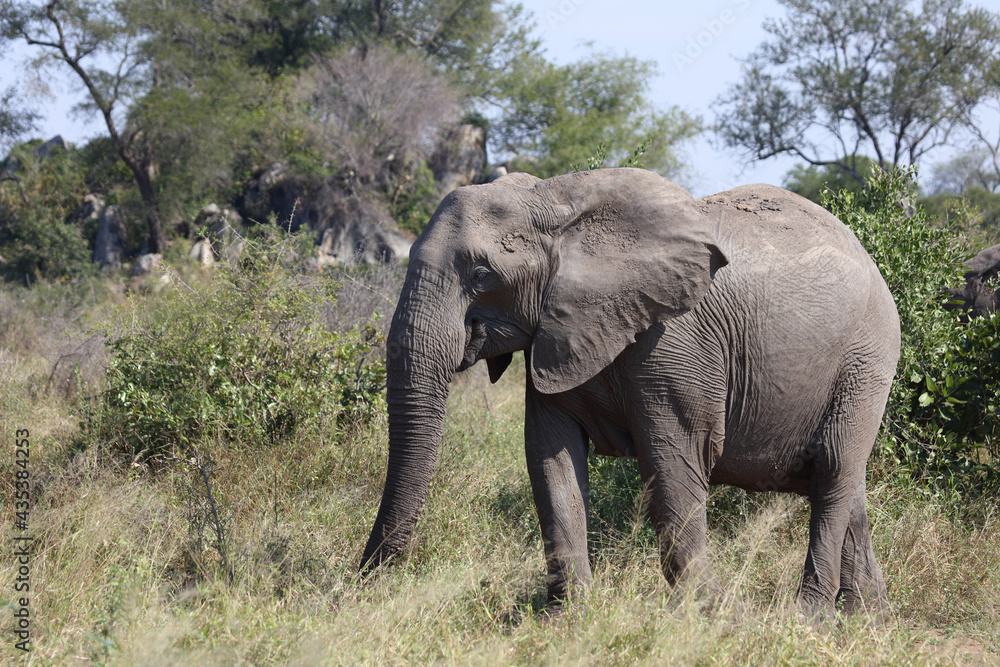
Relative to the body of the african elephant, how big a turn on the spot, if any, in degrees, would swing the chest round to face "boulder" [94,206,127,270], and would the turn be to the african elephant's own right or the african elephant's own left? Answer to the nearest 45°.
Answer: approximately 45° to the african elephant's own right

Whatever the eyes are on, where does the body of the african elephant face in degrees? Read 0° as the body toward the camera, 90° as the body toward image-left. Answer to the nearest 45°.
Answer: approximately 90°

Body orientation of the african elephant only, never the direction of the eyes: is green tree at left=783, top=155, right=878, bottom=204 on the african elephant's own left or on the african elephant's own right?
on the african elephant's own right

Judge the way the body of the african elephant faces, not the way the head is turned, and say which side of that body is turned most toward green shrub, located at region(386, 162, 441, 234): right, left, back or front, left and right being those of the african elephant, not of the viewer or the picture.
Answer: right

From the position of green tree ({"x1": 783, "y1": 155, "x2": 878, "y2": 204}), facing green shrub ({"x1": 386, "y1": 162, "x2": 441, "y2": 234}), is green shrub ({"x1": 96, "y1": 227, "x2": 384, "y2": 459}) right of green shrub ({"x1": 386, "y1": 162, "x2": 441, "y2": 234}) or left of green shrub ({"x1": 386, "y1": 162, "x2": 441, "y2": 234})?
left

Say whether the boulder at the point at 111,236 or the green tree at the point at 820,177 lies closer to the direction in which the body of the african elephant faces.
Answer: the boulder

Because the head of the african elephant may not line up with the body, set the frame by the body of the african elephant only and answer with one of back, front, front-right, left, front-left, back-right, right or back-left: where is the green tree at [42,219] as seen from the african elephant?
front-right

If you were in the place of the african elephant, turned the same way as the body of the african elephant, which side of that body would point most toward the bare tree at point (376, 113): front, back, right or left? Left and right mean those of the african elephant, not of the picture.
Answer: right

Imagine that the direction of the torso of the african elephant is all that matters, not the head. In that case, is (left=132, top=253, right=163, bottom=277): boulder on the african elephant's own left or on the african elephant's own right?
on the african elephant's own right
